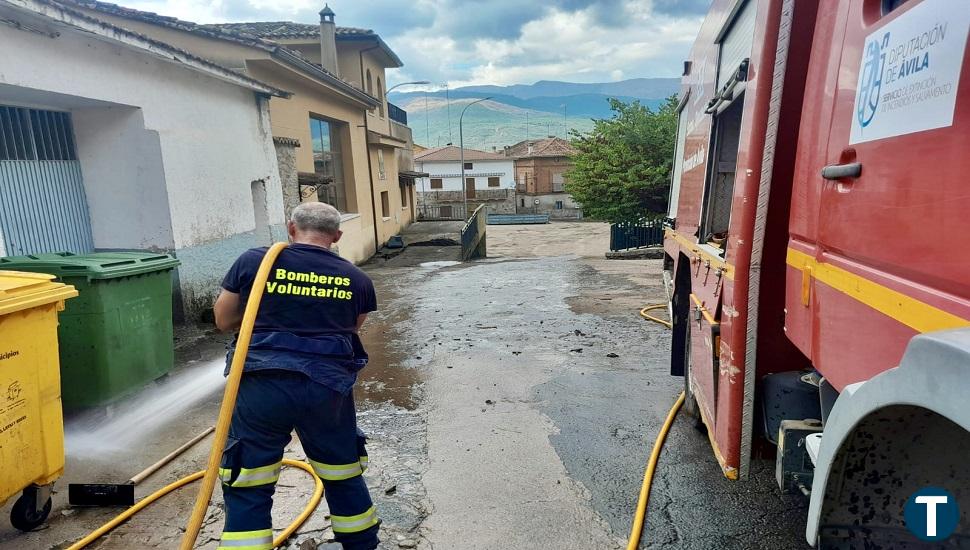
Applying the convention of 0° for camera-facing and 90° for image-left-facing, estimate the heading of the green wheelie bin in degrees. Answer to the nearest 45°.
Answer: approximately 315°

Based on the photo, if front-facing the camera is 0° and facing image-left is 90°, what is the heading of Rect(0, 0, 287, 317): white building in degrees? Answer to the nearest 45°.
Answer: approximately 315°

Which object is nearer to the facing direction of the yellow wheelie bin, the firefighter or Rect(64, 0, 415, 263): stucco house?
the firefighter

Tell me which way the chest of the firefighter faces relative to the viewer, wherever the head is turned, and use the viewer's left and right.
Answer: facing away from the viewer

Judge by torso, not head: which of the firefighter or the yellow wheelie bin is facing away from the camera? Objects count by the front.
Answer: the firefighter

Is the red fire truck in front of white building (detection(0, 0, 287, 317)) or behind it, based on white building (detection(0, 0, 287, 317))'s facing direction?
in front

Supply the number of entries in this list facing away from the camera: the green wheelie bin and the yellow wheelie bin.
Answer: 0

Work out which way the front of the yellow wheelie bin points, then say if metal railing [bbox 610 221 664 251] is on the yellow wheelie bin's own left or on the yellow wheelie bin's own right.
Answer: on the yellow wheelie bin's own left

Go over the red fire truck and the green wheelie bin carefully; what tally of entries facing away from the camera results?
0

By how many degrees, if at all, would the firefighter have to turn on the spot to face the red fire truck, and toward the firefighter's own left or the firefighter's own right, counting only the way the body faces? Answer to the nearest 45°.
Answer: approximately 135° to the firefighter's own right

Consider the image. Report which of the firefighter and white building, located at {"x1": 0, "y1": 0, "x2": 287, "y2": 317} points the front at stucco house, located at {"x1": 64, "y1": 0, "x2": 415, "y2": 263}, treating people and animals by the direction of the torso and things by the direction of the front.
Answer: the firefighter
